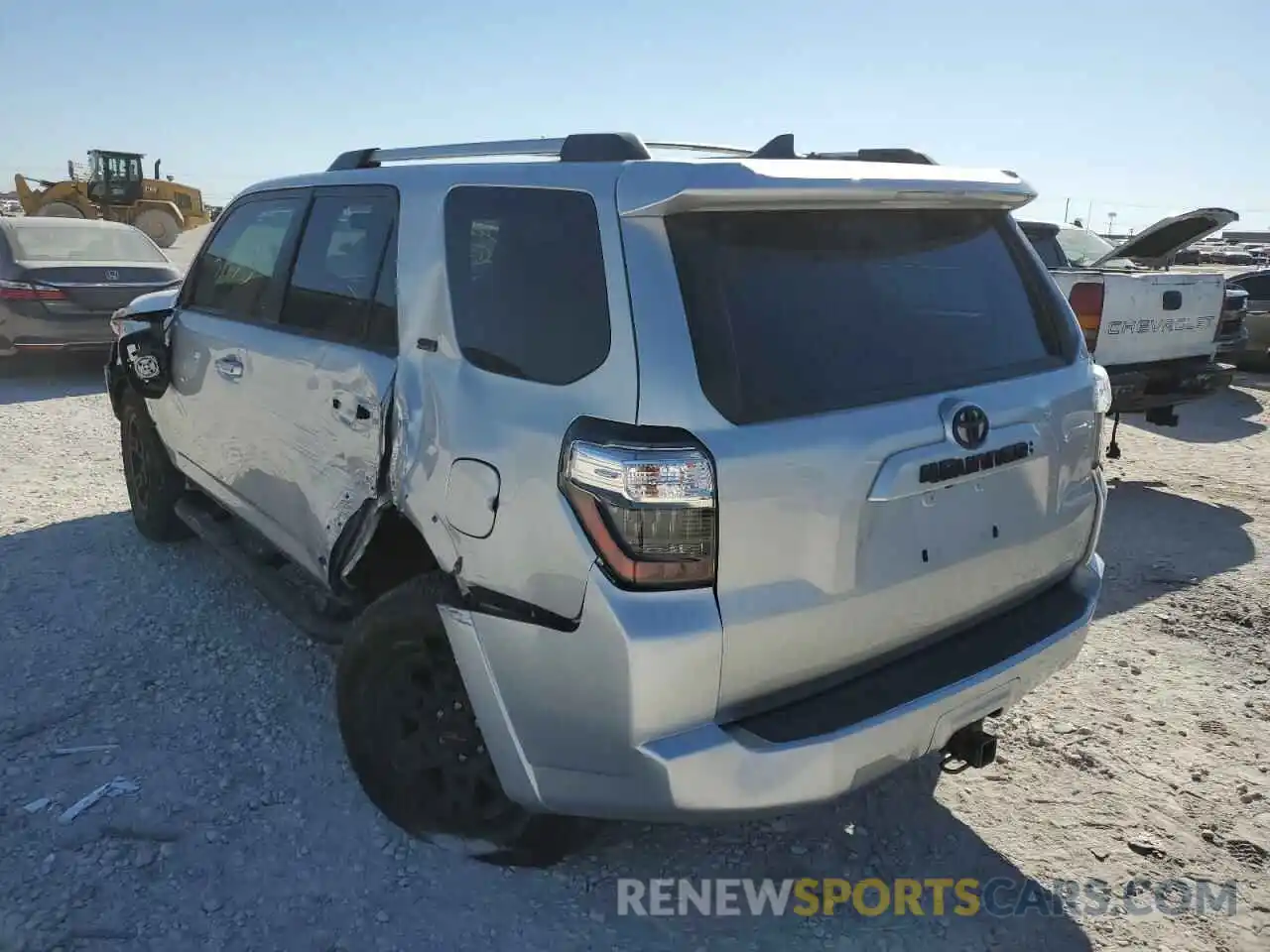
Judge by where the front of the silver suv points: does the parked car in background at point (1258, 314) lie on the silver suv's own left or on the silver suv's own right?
on the silver suv's own right

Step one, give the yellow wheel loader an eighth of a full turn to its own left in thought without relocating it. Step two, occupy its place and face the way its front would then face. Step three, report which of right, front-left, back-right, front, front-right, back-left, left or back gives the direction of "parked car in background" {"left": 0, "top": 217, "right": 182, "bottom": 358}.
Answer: front-left

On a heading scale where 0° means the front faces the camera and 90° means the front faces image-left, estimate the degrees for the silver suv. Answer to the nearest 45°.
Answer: approximately 135°

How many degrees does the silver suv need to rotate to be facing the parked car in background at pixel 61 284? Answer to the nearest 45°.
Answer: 0° — it already faces it

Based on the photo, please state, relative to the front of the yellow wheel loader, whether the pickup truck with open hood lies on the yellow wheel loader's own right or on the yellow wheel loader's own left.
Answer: on the yellow wheel loader's own left

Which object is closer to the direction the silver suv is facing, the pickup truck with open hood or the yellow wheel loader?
the yellow wheel loader

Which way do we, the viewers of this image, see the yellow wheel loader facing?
facing to the left of the viewer

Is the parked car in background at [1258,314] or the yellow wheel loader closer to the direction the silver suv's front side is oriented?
the yellow wheel loader

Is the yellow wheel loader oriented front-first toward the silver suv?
no

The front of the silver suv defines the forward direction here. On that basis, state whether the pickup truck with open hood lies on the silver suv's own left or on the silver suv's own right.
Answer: on the silver suv's own right

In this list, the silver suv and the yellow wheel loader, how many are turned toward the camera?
0

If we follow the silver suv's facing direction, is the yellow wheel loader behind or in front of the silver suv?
in front

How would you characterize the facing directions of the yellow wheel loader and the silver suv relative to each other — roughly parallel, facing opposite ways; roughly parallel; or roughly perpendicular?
roughly perpendicular

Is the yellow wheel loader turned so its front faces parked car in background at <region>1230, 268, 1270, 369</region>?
no
